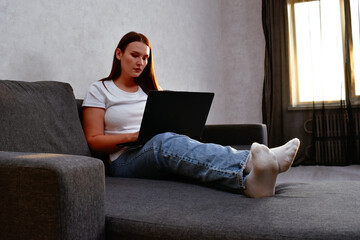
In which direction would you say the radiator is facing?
toward the camera

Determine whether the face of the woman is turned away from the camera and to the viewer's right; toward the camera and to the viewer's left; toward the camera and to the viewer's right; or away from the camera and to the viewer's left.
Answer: toward the camera and to the viewer's right

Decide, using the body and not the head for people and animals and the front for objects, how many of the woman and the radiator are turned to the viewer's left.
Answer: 0

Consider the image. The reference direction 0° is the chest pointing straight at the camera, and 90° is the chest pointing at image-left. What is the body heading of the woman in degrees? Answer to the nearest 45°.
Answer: approximately 315°
